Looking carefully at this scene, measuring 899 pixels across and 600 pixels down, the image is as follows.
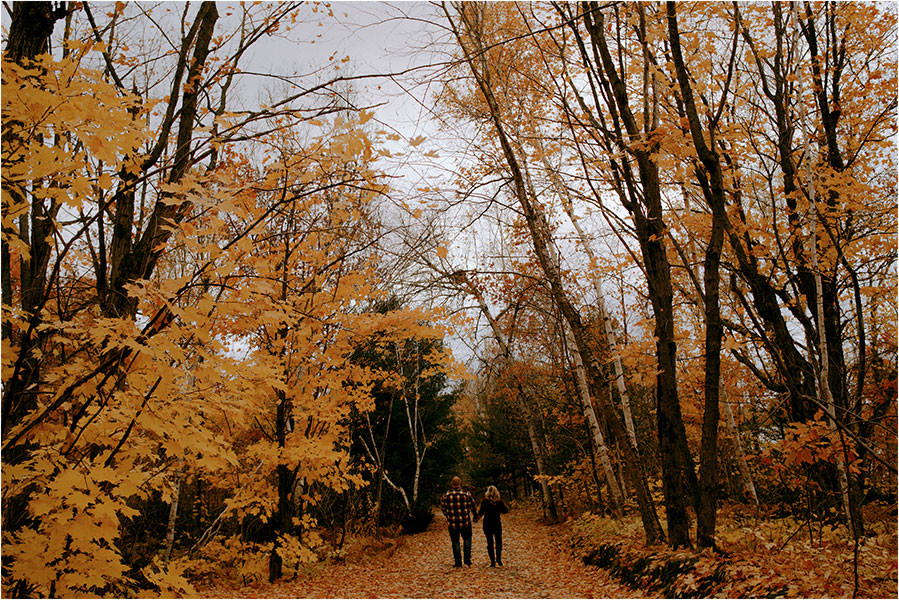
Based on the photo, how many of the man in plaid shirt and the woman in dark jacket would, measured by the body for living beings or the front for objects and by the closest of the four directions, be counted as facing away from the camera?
2

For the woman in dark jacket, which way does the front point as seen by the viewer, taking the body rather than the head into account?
away from the camera

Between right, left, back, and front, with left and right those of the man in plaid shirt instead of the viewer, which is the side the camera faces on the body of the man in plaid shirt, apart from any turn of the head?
back
